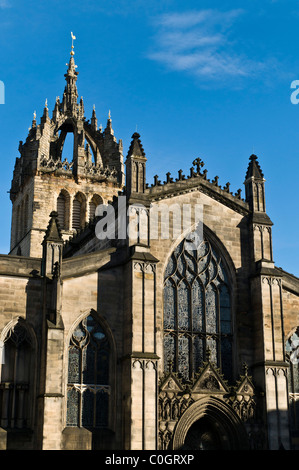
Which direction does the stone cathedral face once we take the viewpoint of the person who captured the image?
facing the viewer and to the right of the viewer
